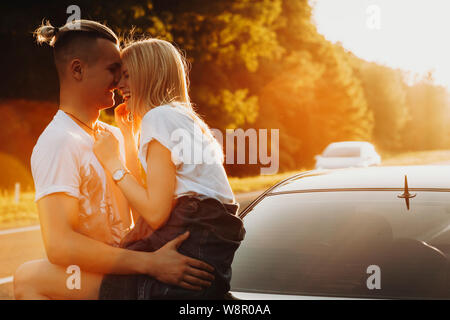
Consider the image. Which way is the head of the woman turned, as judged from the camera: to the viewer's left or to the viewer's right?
to the viewer's left

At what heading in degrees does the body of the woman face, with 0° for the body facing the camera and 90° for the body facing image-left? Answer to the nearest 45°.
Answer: approximately 90°

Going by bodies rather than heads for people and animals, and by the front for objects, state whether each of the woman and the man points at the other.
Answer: yes

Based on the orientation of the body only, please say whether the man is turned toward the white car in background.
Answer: no

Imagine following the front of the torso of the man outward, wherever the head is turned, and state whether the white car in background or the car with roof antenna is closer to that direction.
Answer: the car with roof antenna

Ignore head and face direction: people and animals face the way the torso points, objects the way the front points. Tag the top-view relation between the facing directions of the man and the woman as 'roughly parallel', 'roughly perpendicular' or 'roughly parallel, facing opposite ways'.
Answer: roughly parallel, facing opposite ways

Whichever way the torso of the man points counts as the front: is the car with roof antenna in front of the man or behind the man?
in front

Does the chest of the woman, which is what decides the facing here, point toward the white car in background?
no

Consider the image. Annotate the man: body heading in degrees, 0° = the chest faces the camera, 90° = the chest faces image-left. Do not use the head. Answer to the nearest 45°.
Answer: approximately 270°

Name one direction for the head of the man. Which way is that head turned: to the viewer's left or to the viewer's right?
to the viewer's right
